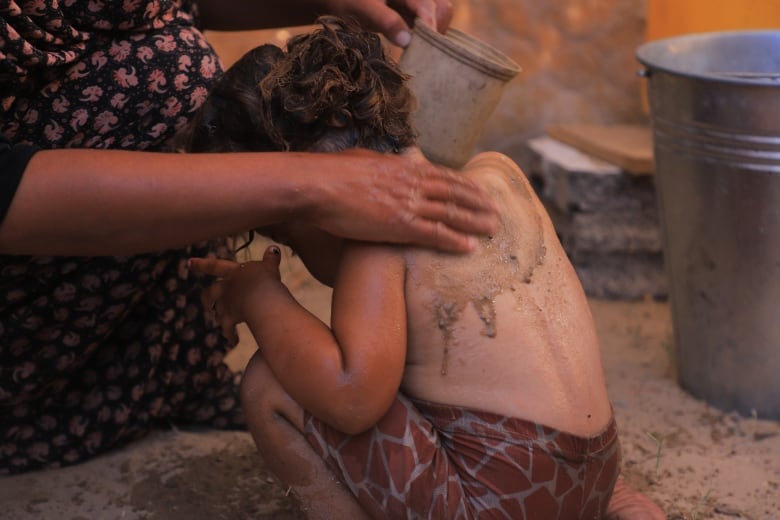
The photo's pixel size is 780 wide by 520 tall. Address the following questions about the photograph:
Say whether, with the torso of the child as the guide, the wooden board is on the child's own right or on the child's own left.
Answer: on the child's own right

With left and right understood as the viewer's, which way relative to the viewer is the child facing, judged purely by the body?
facing away from the viewer and to the left of the viewer

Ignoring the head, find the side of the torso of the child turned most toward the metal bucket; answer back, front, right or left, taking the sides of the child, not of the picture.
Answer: right

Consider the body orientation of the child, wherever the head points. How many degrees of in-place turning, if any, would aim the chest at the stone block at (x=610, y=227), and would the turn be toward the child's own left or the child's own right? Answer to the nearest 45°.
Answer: approximately 45° to the child's own right

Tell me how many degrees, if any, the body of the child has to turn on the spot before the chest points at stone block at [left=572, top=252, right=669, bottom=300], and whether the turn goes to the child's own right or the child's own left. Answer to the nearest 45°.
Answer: approximately 45° to the child's own right
